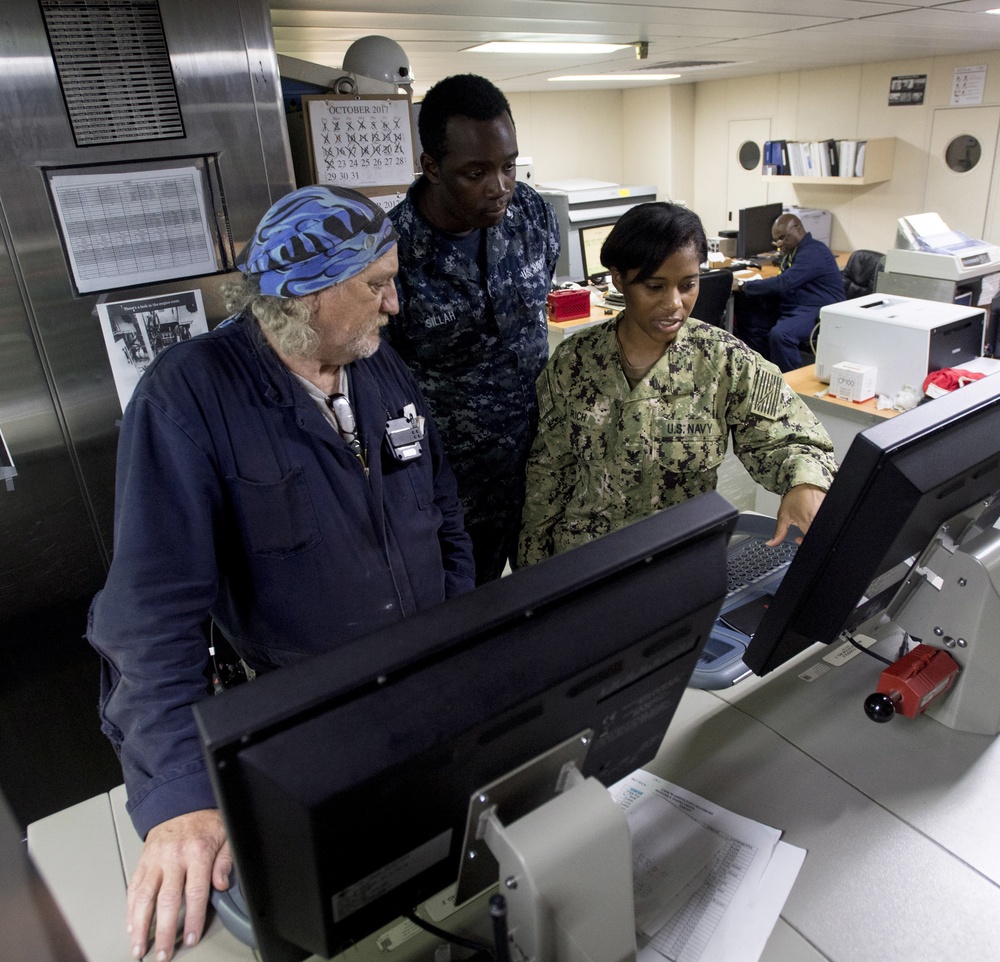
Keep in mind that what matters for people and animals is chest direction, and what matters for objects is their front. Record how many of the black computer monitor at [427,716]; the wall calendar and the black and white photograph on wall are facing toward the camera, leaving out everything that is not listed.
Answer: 2

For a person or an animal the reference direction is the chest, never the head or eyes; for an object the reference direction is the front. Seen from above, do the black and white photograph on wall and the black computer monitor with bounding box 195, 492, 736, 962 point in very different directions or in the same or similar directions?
very different directions

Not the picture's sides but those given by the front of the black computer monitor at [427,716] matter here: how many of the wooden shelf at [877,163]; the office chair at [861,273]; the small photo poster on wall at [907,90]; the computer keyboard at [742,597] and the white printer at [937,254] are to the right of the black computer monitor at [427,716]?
5

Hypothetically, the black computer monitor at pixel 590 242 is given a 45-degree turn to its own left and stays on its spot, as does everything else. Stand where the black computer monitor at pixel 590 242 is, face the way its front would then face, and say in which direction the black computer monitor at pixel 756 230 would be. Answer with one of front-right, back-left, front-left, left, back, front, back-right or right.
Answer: front-left

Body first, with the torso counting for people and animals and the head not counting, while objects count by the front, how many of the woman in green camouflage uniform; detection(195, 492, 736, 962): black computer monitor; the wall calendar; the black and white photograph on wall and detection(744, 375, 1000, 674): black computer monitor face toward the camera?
3

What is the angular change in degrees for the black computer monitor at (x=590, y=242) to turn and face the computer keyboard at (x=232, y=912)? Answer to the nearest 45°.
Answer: approximately 45° to its right

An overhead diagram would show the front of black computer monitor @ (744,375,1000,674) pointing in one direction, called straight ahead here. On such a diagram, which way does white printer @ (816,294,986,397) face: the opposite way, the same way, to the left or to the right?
the opposite way

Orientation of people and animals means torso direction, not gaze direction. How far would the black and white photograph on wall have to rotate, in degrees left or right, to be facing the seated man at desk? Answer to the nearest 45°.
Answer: approximately 135° to its left

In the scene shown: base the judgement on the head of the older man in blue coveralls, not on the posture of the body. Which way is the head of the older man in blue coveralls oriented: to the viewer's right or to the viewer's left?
to the viewer's right

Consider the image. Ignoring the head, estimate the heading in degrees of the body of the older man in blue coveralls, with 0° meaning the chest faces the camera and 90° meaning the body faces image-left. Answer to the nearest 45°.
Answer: approximately 315°

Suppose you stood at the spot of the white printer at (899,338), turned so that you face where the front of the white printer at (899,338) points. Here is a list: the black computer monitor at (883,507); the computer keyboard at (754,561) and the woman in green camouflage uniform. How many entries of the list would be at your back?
0

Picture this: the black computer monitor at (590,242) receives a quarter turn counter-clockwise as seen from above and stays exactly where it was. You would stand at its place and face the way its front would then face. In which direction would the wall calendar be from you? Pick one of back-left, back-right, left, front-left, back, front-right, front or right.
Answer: back-right

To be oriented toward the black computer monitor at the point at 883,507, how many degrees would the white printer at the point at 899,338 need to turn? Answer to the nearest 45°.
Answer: approximately 45° to its right

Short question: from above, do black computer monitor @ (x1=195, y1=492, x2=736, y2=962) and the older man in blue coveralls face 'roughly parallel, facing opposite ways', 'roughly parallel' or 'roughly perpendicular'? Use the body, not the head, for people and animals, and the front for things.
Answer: roughly parallel, facing opposite ways

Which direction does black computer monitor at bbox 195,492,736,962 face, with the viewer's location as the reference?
facing away from the viewer and to the left of the viewer

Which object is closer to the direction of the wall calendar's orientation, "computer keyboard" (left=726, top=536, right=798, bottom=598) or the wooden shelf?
the computer keyboard

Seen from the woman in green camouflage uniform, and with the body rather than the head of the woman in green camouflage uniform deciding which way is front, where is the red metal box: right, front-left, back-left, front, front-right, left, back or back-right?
back
